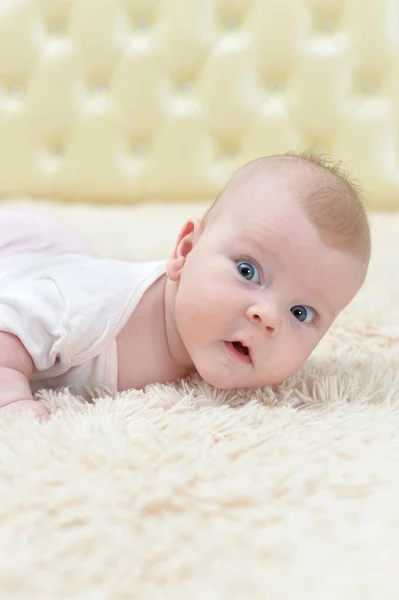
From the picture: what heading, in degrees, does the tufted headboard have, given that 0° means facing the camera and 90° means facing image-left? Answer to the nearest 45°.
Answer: approximately 0°
